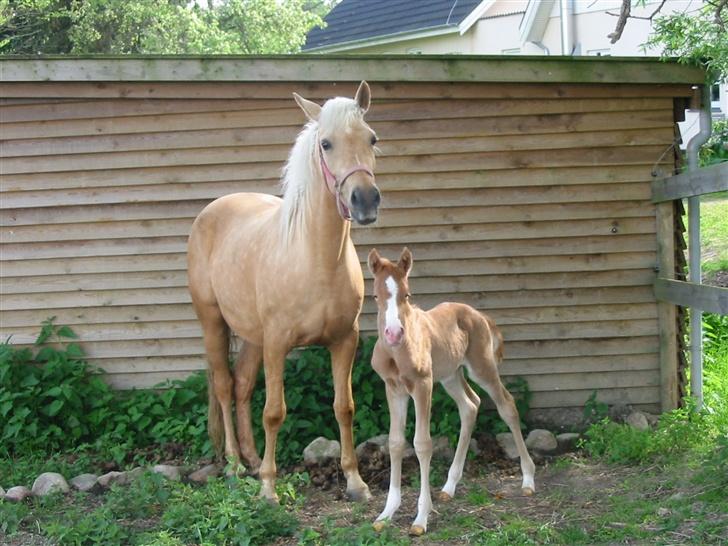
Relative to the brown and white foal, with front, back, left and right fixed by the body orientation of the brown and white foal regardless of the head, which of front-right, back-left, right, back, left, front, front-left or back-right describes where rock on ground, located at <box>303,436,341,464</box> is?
right

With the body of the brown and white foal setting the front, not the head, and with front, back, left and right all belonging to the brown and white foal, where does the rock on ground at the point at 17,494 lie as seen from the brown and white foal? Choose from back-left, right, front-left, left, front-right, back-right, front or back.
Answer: front-right

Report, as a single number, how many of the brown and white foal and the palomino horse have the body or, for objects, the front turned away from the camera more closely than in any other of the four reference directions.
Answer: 0

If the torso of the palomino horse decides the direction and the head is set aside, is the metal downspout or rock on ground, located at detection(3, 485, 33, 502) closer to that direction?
the metal downspout

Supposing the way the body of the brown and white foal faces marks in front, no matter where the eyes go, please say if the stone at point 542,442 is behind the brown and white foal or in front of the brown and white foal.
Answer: behind

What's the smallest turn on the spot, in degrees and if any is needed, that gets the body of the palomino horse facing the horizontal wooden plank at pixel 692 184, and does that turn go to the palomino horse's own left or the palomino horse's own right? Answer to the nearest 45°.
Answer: approximately 45° to the palomino horse's own left

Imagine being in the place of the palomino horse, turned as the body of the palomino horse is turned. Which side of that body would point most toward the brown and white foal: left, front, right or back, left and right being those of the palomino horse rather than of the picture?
front

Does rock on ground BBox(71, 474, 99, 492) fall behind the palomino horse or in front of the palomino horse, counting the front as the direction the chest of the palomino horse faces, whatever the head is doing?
behind

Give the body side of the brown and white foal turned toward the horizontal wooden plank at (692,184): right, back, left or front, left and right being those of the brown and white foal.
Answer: back

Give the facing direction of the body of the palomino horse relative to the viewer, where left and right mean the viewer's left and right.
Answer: facing the viewer and to the right of the viewer

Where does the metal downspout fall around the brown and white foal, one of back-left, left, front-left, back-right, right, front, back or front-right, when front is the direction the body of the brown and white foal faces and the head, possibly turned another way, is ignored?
back

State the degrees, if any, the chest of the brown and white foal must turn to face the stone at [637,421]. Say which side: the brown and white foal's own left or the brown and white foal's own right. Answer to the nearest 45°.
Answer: approximately 180°

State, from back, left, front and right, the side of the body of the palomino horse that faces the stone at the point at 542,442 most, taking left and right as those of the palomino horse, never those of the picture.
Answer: left

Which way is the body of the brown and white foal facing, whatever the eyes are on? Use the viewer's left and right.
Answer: facing the viewer and to the left of the viewer

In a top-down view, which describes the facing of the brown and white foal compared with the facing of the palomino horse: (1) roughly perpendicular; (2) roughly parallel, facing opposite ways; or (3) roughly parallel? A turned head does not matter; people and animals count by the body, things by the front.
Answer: roughly perpendicular
